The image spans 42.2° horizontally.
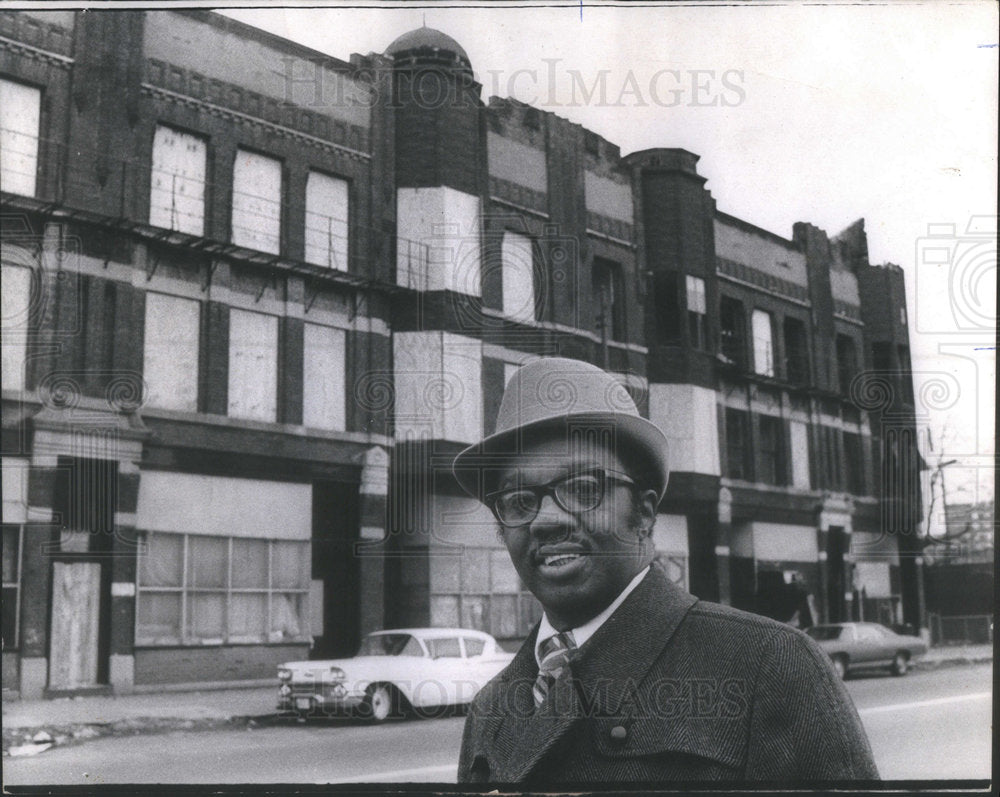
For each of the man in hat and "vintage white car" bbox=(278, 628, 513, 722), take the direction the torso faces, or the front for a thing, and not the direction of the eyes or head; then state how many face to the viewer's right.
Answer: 0

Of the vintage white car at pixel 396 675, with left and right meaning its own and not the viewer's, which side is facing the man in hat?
left

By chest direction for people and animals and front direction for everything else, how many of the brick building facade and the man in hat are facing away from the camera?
0

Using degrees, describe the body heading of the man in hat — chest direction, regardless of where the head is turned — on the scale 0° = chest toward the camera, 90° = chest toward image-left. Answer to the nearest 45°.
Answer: approximately 45°

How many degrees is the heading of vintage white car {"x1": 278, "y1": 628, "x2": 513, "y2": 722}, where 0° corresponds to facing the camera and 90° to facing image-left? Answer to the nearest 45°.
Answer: approximately 45°

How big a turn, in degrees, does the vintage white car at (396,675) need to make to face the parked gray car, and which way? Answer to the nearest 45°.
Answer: approximately 135° to its left

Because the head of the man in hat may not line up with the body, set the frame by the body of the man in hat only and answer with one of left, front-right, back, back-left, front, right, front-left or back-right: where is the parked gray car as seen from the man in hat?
back

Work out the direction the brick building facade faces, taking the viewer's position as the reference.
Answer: facing the viewer and to the right of the viewer
